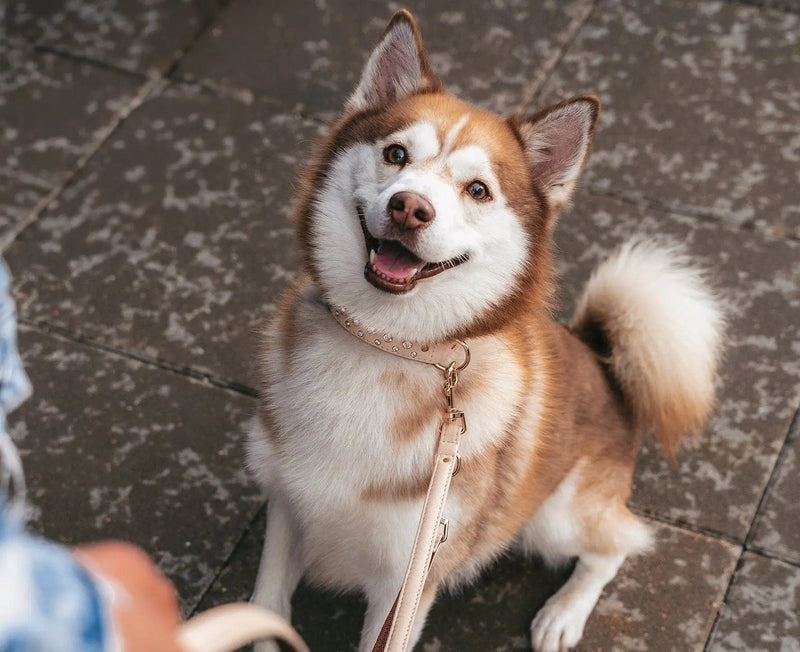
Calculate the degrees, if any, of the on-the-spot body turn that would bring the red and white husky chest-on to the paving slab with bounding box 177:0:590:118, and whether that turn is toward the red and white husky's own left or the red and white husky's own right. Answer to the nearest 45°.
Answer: approximately 135° to the red and white husky's own right

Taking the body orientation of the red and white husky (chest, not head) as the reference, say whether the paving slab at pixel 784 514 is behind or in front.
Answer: behind

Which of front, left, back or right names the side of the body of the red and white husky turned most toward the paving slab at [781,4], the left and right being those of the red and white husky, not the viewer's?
back

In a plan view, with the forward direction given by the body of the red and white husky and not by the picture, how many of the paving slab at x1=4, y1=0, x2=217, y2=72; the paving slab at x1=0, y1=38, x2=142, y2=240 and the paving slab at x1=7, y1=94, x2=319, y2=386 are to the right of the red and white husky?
3

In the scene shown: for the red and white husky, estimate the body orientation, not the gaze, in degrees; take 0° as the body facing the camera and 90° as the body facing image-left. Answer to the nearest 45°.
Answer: approximately 45°
